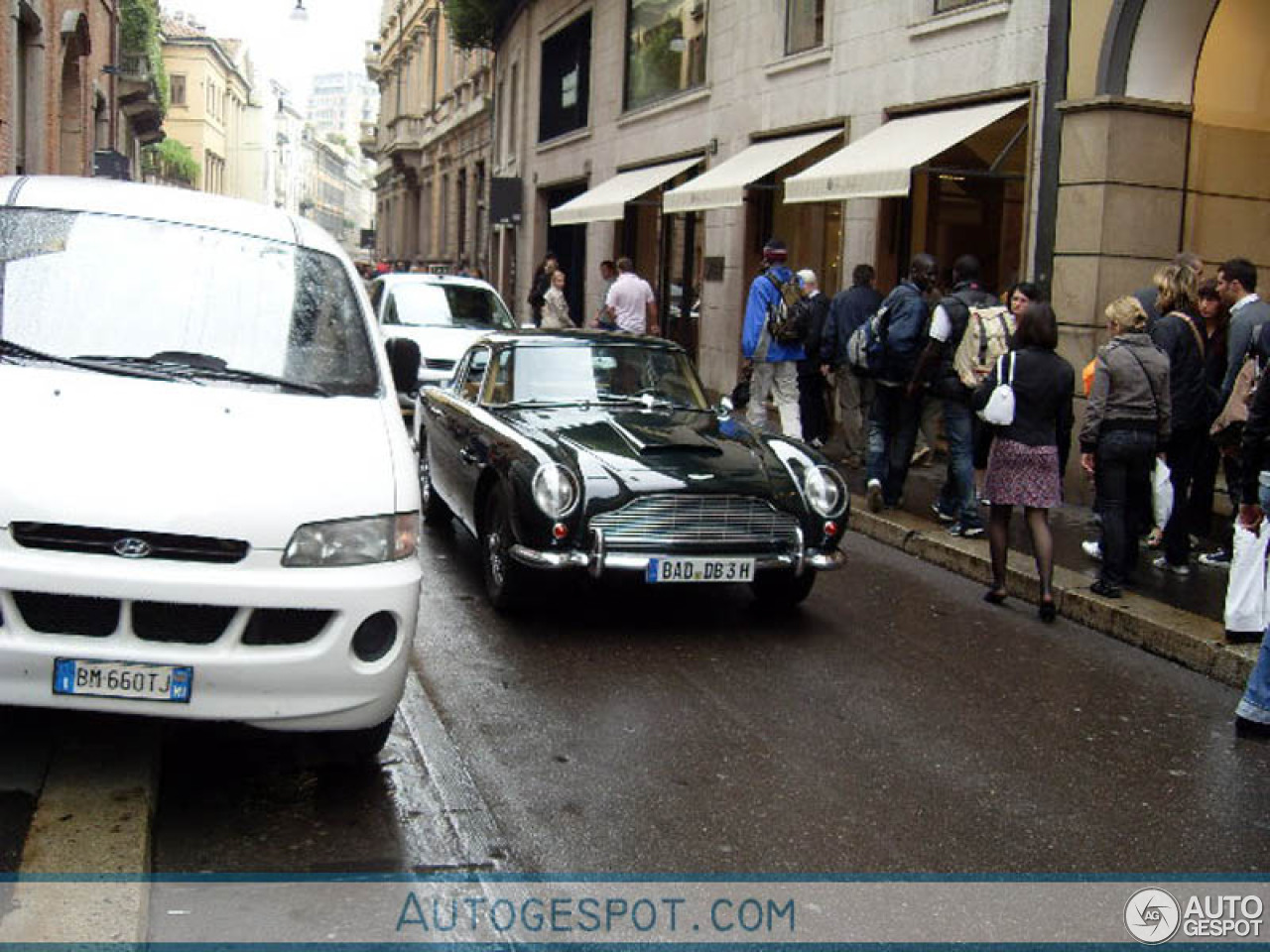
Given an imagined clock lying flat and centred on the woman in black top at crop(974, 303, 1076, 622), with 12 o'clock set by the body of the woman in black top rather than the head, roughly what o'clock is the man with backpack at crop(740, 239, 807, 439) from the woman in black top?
The man with backpack is roughly at 11 o'clock from the woman in black top.

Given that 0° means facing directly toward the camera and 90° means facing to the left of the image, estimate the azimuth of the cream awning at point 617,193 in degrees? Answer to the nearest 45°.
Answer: approximately 45°

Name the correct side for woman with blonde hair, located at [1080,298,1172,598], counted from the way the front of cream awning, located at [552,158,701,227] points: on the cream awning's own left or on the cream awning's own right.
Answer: on the cream awning's own left

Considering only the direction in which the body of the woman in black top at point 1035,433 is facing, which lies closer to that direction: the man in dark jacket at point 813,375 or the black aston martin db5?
the man in dark jacket

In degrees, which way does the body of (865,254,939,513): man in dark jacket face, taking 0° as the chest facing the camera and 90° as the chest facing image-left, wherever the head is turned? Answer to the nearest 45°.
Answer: approximately 225°

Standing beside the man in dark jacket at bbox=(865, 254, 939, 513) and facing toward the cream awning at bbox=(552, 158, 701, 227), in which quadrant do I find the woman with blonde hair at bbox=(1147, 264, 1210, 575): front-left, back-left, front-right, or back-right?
back-right

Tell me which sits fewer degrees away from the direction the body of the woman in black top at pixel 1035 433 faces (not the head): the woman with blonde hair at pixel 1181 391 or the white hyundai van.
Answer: the woman with blonde hair

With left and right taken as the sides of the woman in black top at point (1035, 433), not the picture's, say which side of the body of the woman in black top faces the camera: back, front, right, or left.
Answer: back

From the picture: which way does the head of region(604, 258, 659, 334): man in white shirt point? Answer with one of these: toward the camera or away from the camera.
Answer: away from the camera

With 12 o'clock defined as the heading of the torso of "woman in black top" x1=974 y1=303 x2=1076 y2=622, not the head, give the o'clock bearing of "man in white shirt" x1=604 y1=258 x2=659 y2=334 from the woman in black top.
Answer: The man in white shirt is roughly at 11 o'clock from the woman in black top.

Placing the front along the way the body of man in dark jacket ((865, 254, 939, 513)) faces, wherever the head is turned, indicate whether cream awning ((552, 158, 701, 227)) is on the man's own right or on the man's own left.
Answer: on the man's own left

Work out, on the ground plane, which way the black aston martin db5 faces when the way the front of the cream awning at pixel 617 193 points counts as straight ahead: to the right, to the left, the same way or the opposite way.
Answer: to the left
